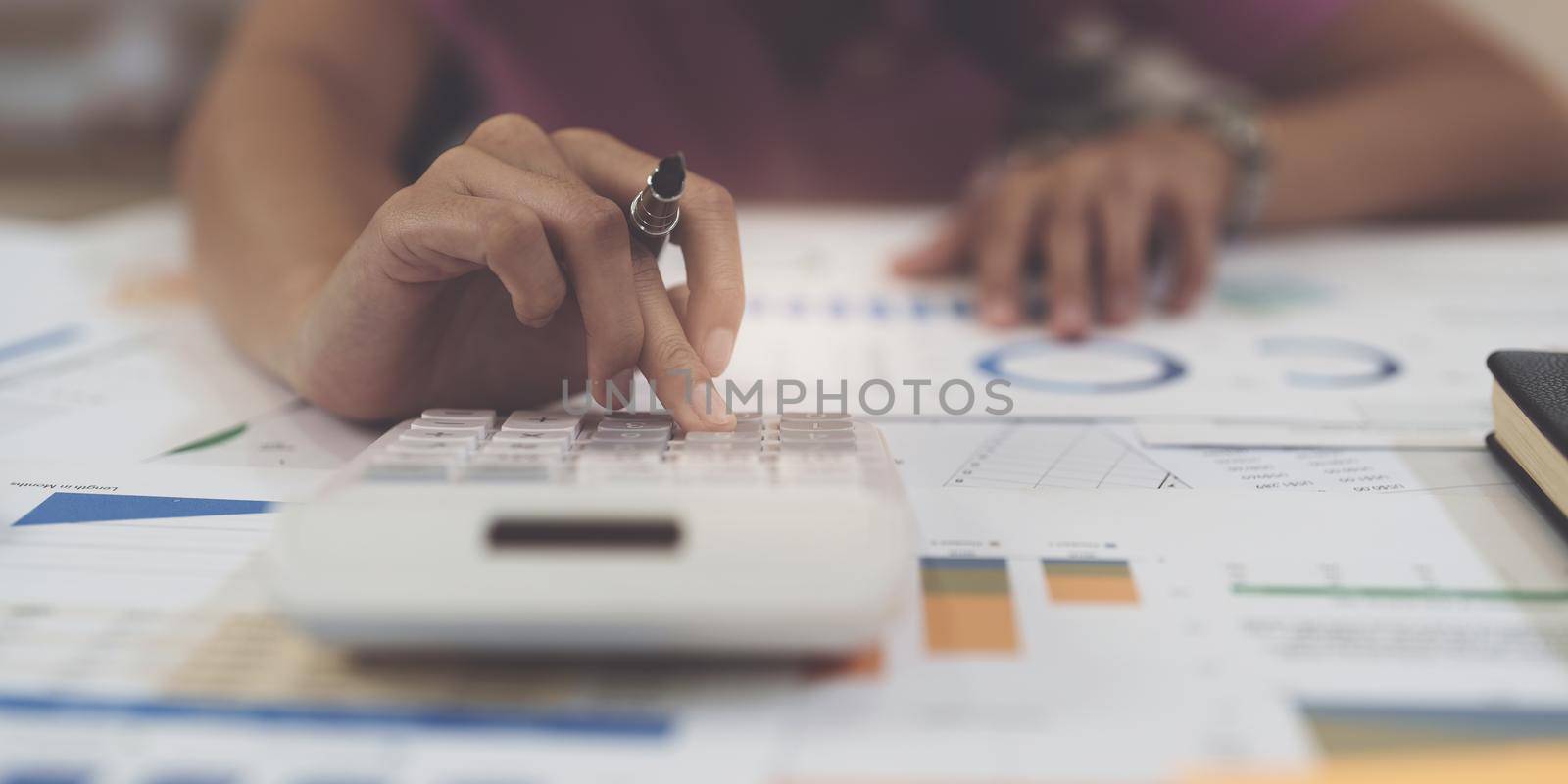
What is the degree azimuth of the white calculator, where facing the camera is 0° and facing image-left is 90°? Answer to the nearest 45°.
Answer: approximately 180°
